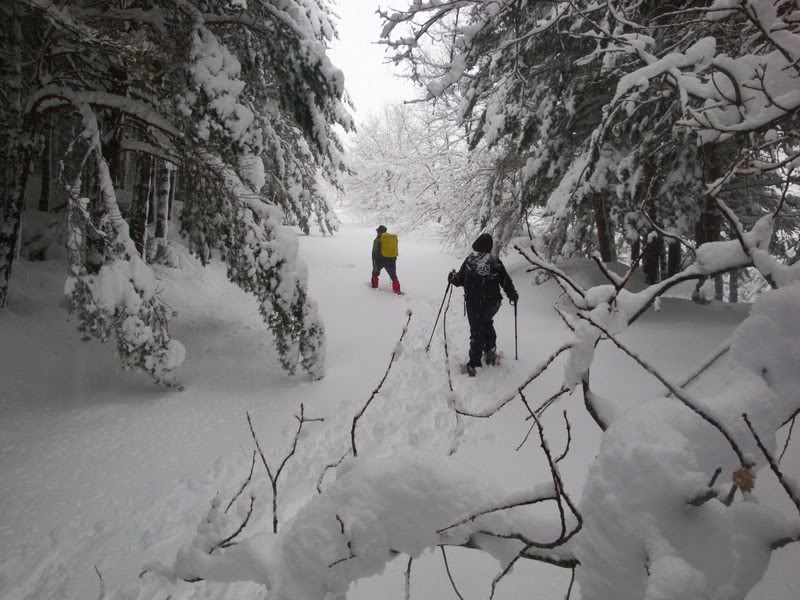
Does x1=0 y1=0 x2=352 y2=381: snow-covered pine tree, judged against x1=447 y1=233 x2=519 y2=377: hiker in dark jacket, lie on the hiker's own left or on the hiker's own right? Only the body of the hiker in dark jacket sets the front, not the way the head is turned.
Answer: on the hiker's own left

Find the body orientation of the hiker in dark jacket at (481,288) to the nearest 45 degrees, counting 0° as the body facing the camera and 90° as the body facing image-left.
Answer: approximately 180°

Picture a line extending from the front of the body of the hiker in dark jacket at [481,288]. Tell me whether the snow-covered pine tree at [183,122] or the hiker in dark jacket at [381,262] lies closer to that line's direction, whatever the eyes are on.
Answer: the hiker in dark jacket
